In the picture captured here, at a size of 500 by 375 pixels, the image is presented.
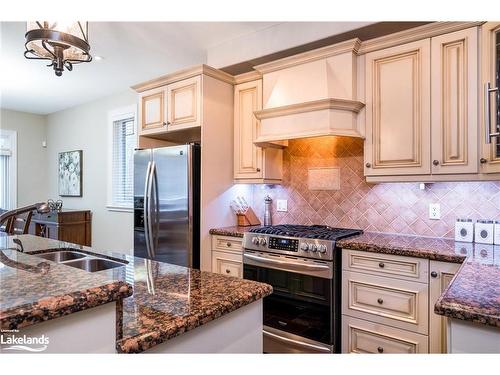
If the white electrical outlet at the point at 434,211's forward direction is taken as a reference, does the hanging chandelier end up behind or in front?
in front

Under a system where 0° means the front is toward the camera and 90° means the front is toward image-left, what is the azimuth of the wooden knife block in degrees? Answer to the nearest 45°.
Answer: approximately 45°

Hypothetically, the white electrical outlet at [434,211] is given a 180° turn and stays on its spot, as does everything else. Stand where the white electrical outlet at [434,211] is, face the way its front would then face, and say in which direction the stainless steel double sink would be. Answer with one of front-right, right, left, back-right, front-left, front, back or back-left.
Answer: back-left

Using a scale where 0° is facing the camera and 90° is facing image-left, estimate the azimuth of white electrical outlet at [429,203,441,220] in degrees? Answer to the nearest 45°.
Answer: approximately 0°

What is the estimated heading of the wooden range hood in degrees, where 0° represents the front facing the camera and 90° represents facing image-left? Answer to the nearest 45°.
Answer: approximately 45°
